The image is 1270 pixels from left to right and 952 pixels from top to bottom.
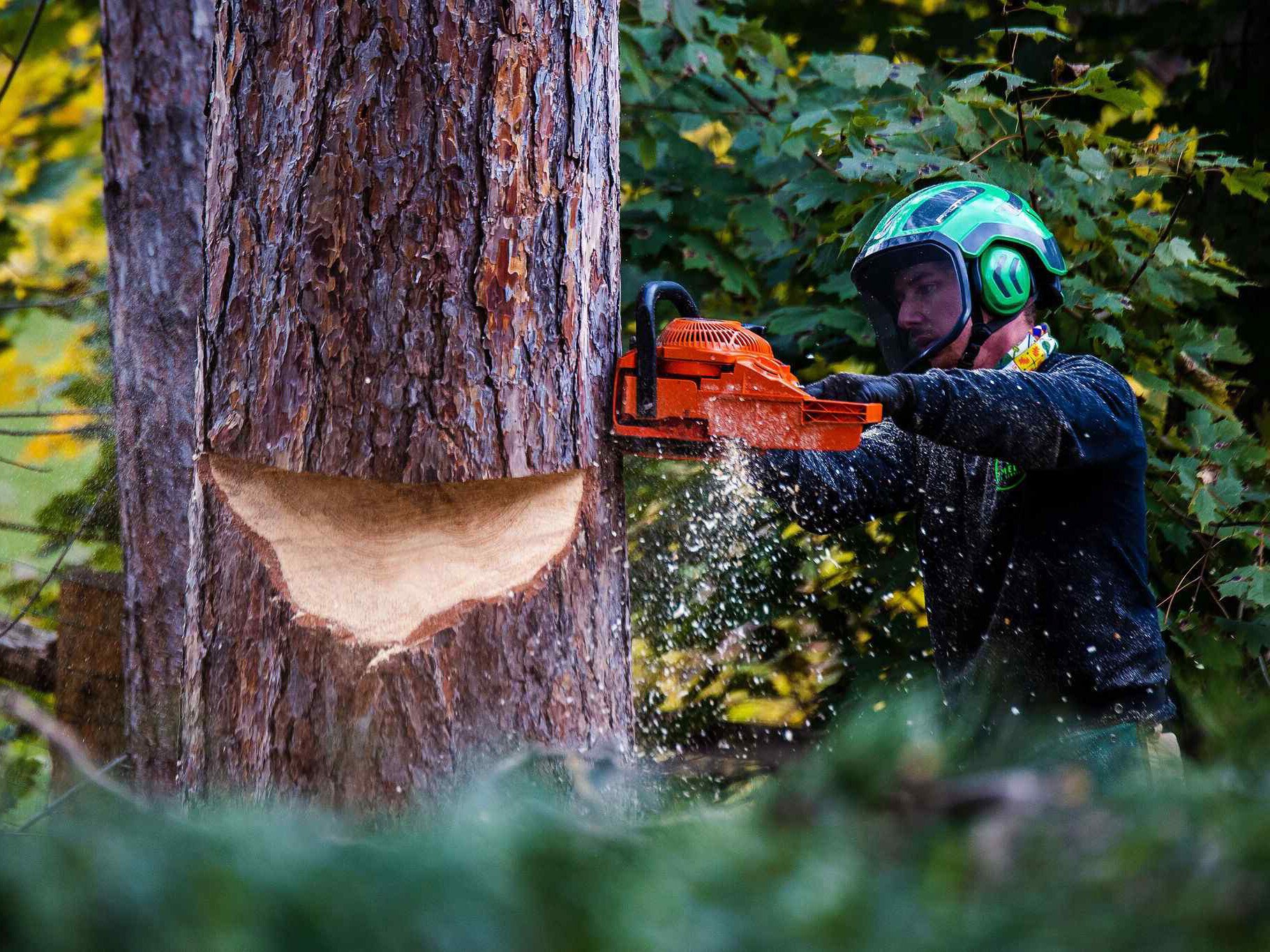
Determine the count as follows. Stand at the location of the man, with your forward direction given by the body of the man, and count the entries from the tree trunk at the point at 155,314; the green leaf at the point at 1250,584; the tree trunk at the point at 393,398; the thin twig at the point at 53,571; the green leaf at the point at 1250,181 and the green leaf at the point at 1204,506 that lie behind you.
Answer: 3

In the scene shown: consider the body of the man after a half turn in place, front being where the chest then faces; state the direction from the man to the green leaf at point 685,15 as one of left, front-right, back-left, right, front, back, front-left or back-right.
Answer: left

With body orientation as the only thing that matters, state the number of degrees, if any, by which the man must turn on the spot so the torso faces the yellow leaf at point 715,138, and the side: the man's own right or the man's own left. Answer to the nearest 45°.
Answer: approximately 90° to the man's own right

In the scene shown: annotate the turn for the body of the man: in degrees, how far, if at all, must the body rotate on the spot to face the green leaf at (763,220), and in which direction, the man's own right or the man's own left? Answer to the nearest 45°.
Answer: approximately 90° to the man's own right

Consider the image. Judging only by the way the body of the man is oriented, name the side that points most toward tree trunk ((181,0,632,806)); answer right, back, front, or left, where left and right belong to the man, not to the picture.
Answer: front

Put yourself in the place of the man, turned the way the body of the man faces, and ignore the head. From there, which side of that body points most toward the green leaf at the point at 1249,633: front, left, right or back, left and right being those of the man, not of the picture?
back

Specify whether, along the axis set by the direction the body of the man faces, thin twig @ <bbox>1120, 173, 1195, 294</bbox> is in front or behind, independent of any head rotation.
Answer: behind

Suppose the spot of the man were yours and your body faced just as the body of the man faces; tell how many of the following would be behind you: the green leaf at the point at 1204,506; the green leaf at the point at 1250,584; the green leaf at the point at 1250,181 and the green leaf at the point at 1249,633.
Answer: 4

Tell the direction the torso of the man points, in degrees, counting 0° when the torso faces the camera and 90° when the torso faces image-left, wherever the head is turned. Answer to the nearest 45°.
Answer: approximately 45°

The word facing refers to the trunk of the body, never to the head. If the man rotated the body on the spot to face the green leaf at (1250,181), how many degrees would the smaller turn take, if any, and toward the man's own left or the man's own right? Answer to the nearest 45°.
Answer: approximately 180°
